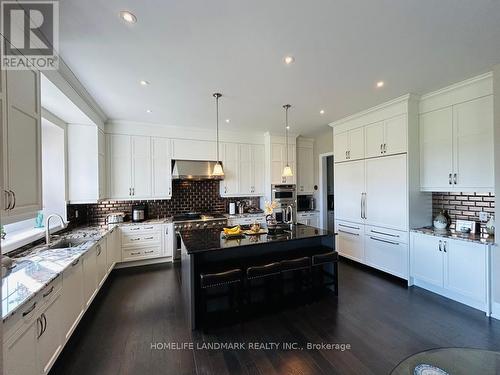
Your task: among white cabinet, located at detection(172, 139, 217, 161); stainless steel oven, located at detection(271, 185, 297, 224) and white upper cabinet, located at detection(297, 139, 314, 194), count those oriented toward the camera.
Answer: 3

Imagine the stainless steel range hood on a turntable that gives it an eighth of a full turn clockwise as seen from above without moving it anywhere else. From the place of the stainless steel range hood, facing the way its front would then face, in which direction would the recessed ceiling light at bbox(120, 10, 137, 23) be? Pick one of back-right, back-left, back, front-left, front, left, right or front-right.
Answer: front-left

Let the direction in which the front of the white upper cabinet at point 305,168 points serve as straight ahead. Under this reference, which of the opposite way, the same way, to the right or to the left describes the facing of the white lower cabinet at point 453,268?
to the right

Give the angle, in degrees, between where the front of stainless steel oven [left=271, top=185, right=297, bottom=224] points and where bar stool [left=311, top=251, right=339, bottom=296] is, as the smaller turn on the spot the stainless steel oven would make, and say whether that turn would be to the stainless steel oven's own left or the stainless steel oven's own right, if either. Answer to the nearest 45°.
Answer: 0° — it already faces it

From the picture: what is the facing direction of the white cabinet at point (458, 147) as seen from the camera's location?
facing the viewer and to the left of the viewer

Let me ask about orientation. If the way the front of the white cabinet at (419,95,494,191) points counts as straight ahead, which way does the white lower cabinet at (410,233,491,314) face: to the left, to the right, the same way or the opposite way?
the same way

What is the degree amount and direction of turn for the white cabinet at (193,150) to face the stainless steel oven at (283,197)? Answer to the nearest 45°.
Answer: approximately 90° to its left

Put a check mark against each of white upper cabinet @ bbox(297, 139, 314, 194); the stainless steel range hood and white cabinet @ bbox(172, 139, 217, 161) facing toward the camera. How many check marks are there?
3

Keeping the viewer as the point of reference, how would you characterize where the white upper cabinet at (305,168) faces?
facing the viewer

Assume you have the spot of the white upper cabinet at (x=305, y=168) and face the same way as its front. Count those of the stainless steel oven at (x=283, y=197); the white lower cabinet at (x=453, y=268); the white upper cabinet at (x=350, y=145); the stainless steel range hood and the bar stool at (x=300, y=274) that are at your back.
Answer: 0

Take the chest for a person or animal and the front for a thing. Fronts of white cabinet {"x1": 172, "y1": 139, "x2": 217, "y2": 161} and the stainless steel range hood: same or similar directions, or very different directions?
same or similar directions

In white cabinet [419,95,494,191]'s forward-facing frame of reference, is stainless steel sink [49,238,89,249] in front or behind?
in front

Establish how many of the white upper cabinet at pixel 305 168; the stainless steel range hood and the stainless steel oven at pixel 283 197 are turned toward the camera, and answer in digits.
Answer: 3

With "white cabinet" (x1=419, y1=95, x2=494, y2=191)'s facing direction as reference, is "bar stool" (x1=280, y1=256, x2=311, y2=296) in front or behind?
in front

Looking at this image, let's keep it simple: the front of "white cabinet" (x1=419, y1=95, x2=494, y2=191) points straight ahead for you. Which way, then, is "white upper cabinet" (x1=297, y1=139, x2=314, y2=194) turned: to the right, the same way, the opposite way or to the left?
to the left

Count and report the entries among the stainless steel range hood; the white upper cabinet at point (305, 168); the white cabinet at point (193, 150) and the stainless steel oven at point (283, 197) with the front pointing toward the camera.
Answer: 4

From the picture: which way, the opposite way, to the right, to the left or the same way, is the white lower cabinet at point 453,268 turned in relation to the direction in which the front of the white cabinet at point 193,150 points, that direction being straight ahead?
to the right

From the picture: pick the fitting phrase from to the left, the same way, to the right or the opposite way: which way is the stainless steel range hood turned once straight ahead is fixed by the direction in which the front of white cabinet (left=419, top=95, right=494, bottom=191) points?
to the left

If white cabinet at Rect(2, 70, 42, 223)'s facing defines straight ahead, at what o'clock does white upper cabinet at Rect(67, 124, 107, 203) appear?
The white upper cabinet is roughly at 8 o'clock from the white cabinet.

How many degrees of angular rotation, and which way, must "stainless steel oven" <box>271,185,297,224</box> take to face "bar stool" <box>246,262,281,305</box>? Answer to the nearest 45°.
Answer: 0° — it already faces it

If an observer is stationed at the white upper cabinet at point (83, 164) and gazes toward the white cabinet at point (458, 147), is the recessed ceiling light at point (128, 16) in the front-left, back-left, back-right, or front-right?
front-right

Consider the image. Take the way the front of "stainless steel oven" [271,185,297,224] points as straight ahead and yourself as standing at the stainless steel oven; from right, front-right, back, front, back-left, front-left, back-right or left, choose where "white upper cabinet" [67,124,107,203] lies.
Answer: front-right

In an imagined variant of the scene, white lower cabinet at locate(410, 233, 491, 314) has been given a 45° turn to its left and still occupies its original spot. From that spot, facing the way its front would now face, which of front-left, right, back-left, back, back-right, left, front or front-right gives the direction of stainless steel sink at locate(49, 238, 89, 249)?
front-right
